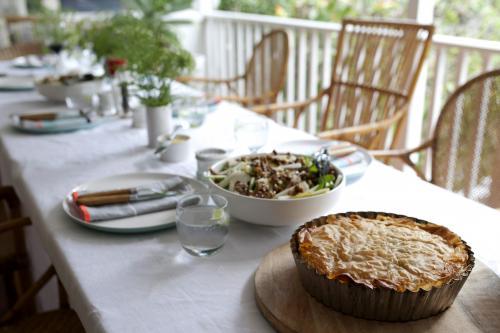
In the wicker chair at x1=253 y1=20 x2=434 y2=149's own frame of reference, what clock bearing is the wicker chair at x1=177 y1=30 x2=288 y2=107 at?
the wicker chair at x1=177 y1=30 x2=288 y2=107 is roughly at 3 o'clock from the wicker chair at x1=253 y1=20 x2=434 y2=149.

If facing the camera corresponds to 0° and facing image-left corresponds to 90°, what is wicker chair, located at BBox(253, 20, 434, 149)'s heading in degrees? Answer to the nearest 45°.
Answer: approximately 45°

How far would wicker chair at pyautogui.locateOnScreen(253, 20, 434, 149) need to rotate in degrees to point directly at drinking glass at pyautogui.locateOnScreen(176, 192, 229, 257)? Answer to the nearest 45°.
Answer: approximately 45° to its left
